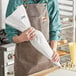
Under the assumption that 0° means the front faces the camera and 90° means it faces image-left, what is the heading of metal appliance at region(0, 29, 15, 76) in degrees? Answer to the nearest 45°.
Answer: approximately 315°
